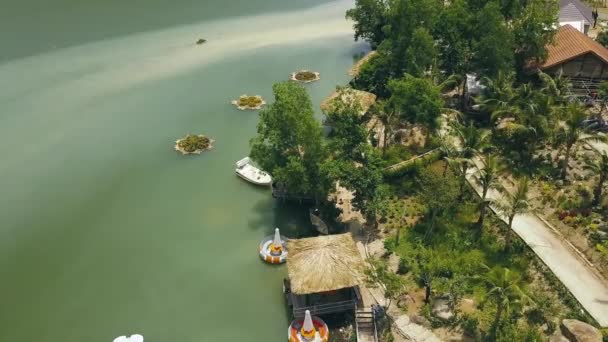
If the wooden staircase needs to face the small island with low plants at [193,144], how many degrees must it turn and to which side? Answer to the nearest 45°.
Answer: approximately 135° to its right

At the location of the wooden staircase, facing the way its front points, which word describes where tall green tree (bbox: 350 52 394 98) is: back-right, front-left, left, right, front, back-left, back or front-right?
back

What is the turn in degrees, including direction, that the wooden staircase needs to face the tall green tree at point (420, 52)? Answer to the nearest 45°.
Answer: approximately 180°

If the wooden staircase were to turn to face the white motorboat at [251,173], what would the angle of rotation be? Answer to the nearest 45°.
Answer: approximately 135° to its right

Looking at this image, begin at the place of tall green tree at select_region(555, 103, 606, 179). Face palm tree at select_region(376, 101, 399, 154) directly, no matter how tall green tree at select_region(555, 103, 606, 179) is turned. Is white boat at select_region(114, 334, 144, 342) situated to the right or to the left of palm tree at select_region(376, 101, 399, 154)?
left

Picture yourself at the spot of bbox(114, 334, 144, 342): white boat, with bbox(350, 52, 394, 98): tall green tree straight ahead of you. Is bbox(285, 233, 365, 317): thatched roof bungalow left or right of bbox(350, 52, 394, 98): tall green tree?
right

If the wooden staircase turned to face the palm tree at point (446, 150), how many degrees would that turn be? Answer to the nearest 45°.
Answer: approximately 180°

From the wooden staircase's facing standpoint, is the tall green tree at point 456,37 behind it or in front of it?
behind
